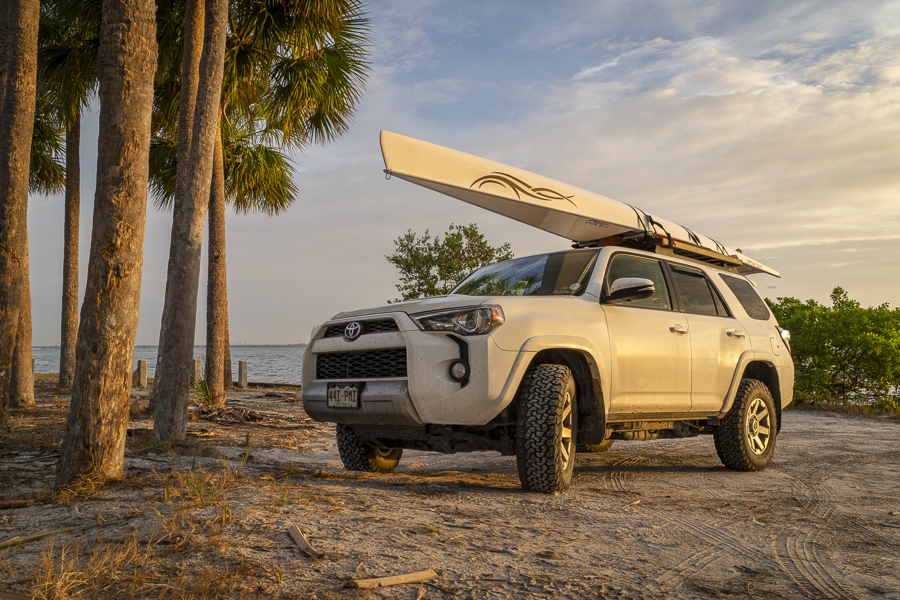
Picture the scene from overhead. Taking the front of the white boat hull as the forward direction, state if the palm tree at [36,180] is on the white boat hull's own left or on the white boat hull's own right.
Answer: on the white boat hull's own right

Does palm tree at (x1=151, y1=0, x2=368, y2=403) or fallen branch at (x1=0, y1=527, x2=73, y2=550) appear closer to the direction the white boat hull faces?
the fallen branch

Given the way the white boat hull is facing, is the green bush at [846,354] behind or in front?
behind

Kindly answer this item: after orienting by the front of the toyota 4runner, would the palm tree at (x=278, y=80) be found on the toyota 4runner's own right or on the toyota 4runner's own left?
on the toyota 4runner's own right
